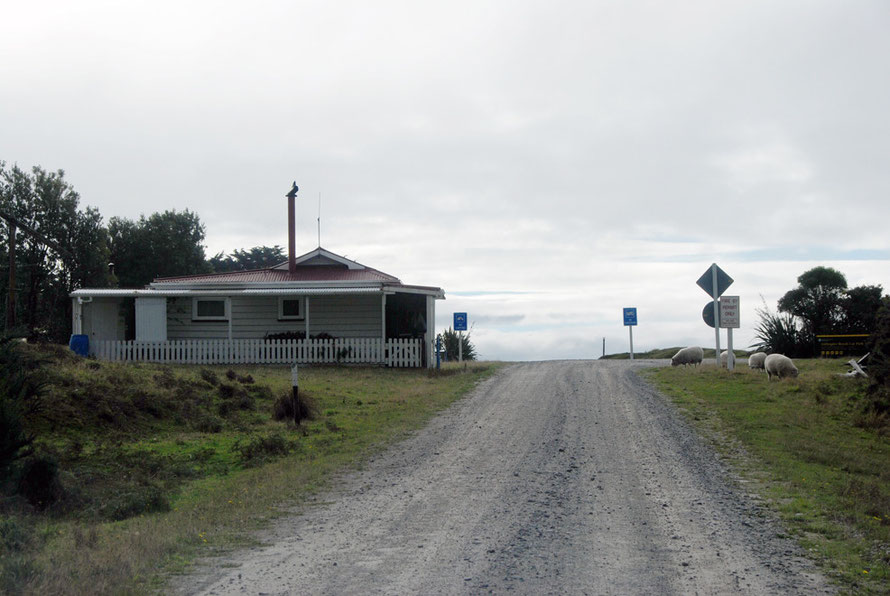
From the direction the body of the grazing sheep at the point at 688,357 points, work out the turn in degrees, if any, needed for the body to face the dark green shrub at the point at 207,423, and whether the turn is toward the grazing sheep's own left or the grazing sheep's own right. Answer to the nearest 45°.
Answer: approximately 45° to the grazing sheep's own left

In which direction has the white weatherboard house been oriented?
toward the camera

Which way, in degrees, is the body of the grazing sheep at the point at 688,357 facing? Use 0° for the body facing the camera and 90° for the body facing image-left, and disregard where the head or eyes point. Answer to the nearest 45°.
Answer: approximately 90°

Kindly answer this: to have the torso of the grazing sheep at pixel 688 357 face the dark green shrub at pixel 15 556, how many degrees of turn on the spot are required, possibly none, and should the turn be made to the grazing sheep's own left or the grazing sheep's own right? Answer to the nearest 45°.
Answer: approximately 90° to the grazing sheep's own left

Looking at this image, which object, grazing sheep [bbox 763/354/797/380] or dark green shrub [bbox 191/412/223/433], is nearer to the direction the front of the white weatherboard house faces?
the dark green shrub

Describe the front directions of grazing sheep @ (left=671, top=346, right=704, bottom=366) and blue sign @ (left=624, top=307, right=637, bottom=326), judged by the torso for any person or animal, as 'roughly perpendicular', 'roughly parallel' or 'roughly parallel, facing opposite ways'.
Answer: roughly perpendicular

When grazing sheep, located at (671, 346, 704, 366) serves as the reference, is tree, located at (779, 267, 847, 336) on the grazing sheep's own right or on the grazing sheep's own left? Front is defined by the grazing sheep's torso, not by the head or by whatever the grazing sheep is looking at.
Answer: on the grazing sheep's own right

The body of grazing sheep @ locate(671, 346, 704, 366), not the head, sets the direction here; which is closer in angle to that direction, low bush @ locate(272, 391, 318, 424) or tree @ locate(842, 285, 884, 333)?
the low bush

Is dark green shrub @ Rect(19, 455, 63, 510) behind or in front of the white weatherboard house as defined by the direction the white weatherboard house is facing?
in front

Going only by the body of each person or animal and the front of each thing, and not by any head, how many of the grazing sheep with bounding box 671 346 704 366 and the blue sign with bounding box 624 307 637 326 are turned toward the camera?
1

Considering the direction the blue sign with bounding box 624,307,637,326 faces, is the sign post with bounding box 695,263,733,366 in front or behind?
in front

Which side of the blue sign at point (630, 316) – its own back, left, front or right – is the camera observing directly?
front
